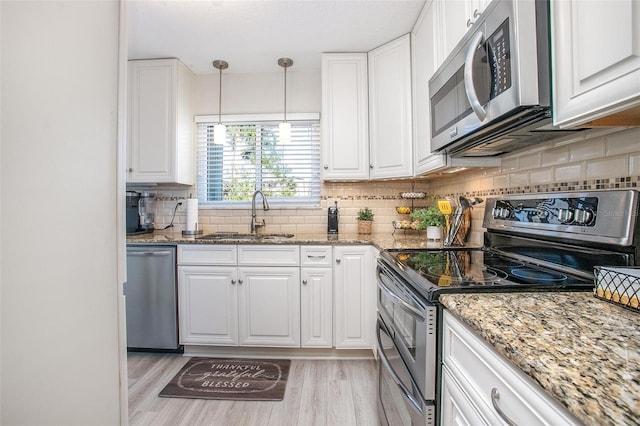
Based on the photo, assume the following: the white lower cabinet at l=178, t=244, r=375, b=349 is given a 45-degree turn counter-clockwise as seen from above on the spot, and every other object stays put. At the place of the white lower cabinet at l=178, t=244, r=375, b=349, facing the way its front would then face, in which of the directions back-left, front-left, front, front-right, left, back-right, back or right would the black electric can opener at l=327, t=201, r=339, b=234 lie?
left

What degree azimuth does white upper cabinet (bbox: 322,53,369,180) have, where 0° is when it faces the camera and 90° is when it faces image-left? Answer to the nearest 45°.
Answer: approximately 0°

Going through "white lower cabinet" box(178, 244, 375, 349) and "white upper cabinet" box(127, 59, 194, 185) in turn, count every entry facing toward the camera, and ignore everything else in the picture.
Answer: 2

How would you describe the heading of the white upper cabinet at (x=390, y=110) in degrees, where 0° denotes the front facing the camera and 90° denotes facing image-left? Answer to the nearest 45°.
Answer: approximately 45°

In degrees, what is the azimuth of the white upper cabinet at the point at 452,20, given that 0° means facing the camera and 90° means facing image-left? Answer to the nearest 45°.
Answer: approximately 45°

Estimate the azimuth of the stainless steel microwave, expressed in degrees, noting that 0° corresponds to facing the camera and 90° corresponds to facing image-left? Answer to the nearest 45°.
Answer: approximately 45°
